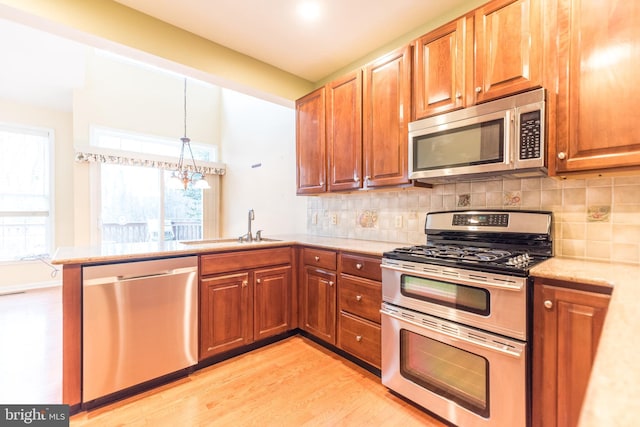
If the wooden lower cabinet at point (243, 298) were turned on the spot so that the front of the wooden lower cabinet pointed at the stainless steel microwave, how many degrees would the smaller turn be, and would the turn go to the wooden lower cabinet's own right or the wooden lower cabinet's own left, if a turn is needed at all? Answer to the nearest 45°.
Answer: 0° — it already faces it

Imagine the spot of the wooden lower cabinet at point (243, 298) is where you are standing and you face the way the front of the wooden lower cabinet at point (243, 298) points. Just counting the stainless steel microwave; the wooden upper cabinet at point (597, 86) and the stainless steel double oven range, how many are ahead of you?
3

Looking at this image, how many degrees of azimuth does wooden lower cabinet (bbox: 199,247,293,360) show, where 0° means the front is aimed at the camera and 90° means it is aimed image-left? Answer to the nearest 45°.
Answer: approximately 315°

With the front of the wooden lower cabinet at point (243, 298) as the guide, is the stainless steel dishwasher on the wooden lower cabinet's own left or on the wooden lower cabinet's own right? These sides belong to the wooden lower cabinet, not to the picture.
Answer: on the wooden lower cabinet's own right

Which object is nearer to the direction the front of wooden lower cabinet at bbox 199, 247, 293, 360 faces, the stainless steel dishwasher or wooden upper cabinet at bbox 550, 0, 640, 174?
the wooden upper cabinet
